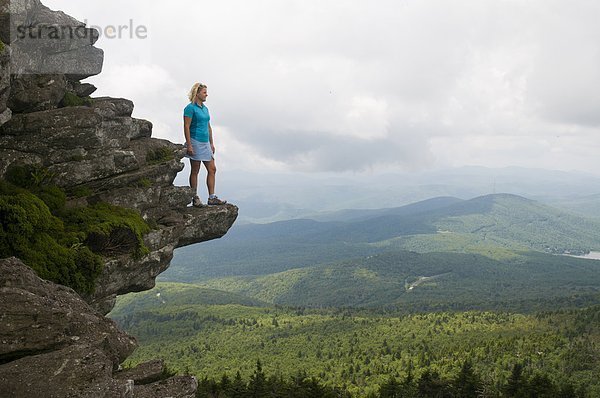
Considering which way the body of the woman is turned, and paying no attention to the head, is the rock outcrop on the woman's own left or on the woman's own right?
on the woman's own right

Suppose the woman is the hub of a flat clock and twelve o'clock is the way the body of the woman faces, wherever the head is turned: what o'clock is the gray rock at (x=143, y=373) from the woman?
The gray rock is roughly at 2 o'clock from the woman.

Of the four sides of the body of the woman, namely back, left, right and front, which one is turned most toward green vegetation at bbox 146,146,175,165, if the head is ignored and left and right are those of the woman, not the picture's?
back

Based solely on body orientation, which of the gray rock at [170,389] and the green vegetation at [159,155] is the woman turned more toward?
the gray rock

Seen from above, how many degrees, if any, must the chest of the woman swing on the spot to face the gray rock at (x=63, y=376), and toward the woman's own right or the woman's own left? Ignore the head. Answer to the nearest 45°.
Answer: approximately 45° to the woman's own right

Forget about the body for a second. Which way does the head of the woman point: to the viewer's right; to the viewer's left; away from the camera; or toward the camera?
to the viewer's right

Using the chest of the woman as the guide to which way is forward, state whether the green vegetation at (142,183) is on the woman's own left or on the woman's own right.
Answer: on the woman's own right

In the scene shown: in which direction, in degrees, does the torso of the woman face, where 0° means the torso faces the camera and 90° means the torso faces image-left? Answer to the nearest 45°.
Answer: approximately 315°
